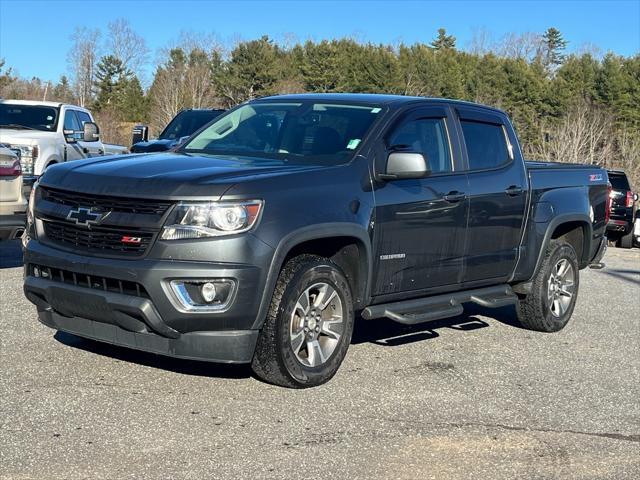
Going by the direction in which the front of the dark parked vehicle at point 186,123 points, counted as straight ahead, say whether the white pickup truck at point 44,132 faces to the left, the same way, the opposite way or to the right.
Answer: the same way

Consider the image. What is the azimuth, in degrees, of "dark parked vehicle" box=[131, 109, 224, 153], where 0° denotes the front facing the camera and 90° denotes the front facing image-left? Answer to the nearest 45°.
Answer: approximately 45°

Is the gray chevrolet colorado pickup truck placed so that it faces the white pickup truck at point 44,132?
no

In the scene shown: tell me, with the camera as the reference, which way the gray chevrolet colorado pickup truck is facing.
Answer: facing the viewer and to the left of the viewer

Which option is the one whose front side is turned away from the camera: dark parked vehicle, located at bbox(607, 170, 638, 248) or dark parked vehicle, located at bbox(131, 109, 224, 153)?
dark parked vehicle, located at bbox(607, 170, 638, 248)

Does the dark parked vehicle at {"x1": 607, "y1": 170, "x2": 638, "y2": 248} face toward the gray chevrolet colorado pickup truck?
no

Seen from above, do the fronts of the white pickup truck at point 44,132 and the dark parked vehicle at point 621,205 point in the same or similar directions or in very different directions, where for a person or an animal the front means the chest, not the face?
very different directions

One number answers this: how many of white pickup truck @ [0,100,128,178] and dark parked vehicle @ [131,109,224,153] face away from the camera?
0

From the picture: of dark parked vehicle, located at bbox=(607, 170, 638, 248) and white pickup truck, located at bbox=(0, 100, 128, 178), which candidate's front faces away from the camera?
the dark parked vehicle

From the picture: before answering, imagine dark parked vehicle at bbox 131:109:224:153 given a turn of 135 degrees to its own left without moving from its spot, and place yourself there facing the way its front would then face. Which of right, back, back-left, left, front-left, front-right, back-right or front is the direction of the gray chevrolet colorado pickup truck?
right

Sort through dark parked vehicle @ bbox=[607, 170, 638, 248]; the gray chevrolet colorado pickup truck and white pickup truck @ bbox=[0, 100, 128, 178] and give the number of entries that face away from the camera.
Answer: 1

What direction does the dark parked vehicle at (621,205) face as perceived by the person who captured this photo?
facing away from the viewer

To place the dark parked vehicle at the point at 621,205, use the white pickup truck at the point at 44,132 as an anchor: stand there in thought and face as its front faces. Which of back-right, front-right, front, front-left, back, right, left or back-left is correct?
back-left

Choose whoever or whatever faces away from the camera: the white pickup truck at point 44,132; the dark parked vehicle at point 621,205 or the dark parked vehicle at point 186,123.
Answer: the dark parked vehicle at point 621,205

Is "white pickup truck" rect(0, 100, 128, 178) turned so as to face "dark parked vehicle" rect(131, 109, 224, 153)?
no

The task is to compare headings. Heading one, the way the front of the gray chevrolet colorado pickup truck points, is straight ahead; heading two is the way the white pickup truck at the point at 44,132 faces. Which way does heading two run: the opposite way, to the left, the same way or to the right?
the same way
